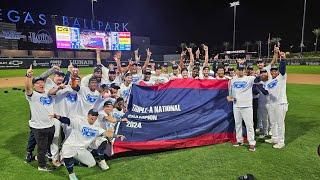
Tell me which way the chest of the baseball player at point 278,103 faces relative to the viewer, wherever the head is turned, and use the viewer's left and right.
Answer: facing the viewer and to the left of the viewer

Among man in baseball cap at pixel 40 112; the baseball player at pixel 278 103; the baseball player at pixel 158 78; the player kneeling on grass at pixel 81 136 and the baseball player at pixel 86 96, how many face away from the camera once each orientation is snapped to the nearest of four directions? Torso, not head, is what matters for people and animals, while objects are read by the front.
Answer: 0

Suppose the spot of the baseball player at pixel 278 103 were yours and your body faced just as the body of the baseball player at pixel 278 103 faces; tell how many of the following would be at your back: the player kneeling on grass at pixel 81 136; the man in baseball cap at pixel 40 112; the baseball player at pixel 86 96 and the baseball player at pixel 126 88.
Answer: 0

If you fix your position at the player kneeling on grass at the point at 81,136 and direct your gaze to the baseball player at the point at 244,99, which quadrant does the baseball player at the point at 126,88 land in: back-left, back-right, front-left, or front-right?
front-left

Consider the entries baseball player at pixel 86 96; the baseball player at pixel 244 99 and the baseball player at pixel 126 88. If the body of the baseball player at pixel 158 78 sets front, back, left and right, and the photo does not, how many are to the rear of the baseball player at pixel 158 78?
0

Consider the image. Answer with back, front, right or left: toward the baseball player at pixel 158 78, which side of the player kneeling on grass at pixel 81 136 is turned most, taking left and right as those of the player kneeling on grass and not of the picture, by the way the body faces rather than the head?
left

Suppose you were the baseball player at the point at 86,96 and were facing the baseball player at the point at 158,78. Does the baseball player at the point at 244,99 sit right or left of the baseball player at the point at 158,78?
right

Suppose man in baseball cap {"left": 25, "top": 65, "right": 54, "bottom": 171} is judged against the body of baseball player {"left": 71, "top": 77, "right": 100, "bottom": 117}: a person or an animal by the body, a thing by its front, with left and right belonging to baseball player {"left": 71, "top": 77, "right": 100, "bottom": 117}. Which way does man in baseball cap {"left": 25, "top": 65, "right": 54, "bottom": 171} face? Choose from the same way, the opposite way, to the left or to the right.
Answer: the same way

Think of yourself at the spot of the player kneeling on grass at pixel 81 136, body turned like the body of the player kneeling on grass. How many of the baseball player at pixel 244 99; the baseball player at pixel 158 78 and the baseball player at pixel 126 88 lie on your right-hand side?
0

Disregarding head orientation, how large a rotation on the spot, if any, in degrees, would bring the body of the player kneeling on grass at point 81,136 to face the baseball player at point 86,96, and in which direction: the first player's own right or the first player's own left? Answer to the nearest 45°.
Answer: approximately 135° to the first player's own left

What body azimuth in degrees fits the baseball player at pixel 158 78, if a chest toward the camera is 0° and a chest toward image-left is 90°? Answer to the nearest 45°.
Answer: approximately 0°

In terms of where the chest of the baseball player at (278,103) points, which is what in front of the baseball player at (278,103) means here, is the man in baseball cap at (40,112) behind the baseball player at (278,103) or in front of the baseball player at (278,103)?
in front

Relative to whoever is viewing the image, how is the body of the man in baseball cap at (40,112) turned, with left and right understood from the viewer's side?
facing the viewer and to the right of the viewer

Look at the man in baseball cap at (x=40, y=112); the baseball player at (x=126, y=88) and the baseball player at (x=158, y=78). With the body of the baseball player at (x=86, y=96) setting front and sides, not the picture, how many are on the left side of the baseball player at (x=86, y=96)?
2

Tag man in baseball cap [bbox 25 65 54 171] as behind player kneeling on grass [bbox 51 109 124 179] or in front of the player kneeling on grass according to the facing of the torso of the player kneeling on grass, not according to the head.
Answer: behind

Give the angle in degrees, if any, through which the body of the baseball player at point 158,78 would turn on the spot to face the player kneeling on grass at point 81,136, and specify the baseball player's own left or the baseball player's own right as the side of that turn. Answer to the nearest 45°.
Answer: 0° — they already face them
